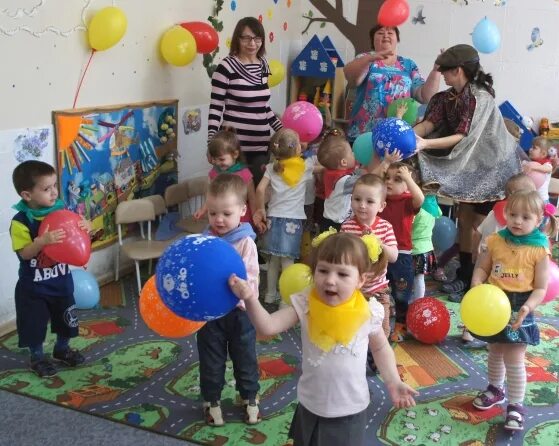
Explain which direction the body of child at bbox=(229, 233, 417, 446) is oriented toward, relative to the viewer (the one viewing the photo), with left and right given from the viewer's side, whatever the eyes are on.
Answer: facing the viewer

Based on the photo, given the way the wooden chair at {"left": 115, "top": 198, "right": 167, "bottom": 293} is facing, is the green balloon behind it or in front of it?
in front

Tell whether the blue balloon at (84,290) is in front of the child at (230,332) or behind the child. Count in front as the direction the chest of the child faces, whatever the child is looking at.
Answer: behind

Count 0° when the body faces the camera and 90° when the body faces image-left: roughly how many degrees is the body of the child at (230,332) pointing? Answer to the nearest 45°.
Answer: approximately 0°

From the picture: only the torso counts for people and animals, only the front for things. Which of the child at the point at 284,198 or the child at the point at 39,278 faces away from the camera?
the child at the point at 284,198

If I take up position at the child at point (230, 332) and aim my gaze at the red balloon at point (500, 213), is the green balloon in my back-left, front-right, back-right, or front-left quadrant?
front-left

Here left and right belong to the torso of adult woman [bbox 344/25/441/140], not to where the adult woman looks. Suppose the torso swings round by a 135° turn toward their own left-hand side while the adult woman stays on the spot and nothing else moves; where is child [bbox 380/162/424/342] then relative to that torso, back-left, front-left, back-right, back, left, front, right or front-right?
back-right

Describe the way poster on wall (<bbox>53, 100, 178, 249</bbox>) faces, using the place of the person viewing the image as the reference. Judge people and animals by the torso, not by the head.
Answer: facing the viewer and to the right of the viewer

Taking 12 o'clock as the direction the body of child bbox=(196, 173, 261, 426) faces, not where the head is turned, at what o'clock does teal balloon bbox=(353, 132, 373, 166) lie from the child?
The teal balloon is roughly at 7 o'clock from the child.

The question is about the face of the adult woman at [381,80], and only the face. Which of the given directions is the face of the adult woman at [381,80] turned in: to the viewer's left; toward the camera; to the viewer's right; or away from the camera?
toward the camera

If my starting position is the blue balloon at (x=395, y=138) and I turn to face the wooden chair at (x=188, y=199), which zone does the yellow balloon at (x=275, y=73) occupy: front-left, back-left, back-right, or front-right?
front-right

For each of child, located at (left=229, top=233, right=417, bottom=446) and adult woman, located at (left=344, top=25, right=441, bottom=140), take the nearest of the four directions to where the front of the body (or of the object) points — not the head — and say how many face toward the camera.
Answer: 2

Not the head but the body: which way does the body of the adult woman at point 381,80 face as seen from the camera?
toward the camera

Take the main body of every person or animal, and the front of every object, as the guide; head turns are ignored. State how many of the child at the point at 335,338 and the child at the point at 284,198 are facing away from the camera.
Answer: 1

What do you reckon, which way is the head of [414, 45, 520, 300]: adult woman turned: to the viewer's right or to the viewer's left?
to the viewer's left

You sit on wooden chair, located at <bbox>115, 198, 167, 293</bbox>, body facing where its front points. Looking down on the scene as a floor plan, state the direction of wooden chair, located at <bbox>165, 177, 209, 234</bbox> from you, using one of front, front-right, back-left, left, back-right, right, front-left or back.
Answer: left

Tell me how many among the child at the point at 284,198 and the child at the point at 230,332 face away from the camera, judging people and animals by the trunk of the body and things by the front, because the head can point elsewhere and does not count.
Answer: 1
